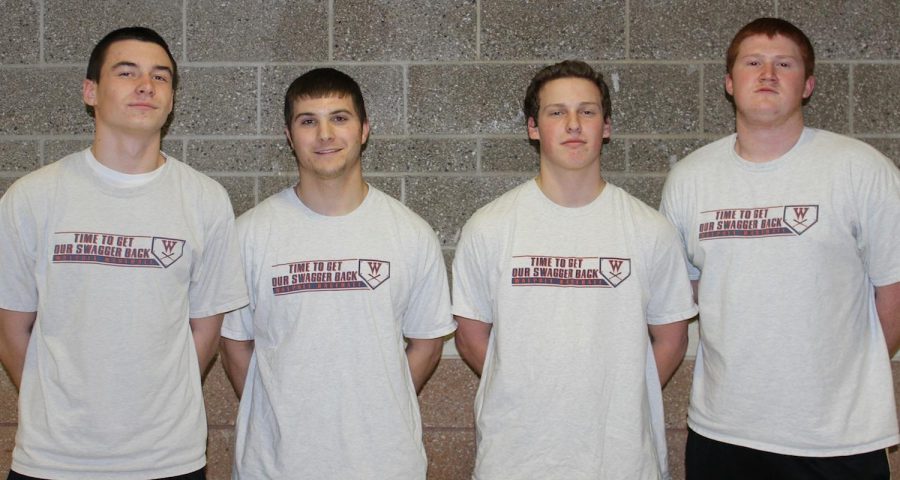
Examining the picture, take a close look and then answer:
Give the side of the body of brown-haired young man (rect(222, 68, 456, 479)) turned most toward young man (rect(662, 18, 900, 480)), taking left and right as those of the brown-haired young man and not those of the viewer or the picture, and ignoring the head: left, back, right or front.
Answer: left

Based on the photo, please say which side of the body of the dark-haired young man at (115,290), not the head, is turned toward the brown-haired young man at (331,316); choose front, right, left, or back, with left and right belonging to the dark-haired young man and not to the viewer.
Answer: left

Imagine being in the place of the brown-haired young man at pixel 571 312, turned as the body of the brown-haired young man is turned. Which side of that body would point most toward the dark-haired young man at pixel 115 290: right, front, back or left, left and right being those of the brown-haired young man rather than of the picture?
right

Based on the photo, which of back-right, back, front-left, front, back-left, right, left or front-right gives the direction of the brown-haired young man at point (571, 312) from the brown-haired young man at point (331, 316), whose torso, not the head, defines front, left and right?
left

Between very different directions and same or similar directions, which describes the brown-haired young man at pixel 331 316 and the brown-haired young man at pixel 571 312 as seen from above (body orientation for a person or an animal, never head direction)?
same or similar directions

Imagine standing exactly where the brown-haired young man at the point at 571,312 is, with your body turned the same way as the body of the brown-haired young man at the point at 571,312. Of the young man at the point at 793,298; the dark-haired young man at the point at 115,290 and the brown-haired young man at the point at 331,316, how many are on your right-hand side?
2

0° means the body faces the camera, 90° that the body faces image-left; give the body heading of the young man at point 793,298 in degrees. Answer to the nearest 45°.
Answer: approximately 0°

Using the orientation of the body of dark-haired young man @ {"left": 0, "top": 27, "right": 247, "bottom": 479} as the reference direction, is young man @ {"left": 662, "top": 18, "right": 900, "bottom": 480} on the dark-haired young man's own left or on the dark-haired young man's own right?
on the dark-haired young man's own left

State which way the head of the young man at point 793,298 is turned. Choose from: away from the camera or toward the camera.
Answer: toward the camera

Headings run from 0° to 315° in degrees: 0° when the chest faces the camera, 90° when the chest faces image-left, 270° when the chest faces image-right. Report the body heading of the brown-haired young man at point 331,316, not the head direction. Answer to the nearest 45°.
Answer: approximately 0°

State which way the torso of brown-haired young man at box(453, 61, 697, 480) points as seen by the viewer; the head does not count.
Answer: toward the camera

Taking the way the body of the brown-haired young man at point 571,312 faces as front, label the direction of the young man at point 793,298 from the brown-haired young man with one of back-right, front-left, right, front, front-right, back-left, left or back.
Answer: left

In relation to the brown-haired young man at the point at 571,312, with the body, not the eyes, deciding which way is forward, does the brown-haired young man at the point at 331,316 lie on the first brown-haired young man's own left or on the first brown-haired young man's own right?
on the first brown-haired young man's own right

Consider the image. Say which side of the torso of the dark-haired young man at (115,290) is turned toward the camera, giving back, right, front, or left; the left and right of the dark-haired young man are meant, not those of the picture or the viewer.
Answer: front
